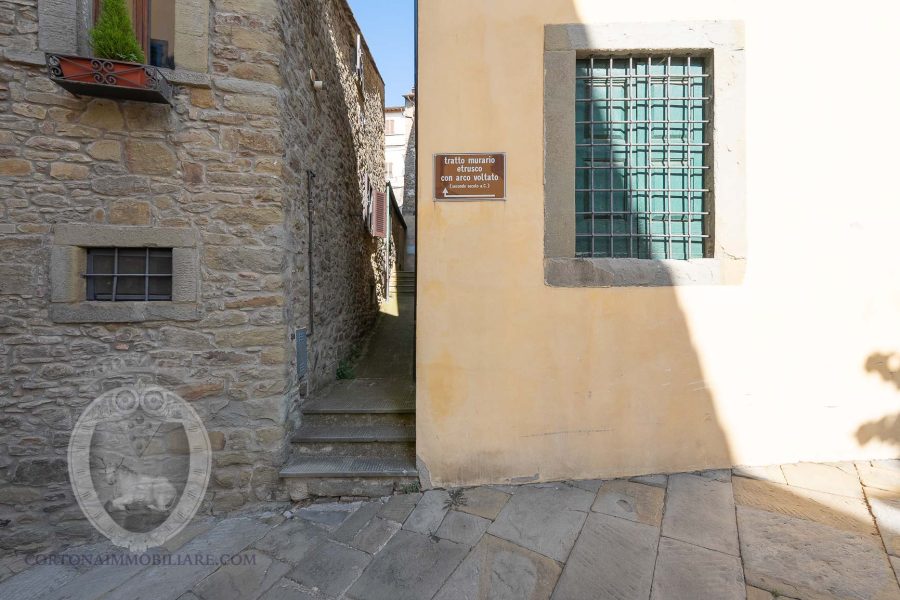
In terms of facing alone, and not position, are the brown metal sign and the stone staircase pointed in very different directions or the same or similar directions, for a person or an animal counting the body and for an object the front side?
same or similar directions

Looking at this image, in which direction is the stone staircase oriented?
toward the camera

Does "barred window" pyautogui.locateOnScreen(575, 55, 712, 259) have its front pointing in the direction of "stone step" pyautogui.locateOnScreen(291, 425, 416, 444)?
no

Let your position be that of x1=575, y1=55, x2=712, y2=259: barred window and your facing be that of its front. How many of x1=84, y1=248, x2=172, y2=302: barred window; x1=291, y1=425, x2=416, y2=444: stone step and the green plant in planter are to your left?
0

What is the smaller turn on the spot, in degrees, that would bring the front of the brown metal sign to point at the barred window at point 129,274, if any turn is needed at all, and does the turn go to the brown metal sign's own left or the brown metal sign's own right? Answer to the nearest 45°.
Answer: approximately 90° to the brown metal sign's own right

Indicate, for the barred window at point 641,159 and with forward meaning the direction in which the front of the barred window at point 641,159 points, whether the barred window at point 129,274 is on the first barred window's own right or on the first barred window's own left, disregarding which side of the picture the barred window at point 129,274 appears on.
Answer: on the first barred window's own right

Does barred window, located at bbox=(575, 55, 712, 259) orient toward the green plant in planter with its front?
no

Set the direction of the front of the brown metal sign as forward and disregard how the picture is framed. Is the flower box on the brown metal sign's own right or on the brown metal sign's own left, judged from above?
on the brown metal sign's own right

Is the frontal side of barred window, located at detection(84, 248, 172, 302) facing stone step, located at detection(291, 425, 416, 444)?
no
